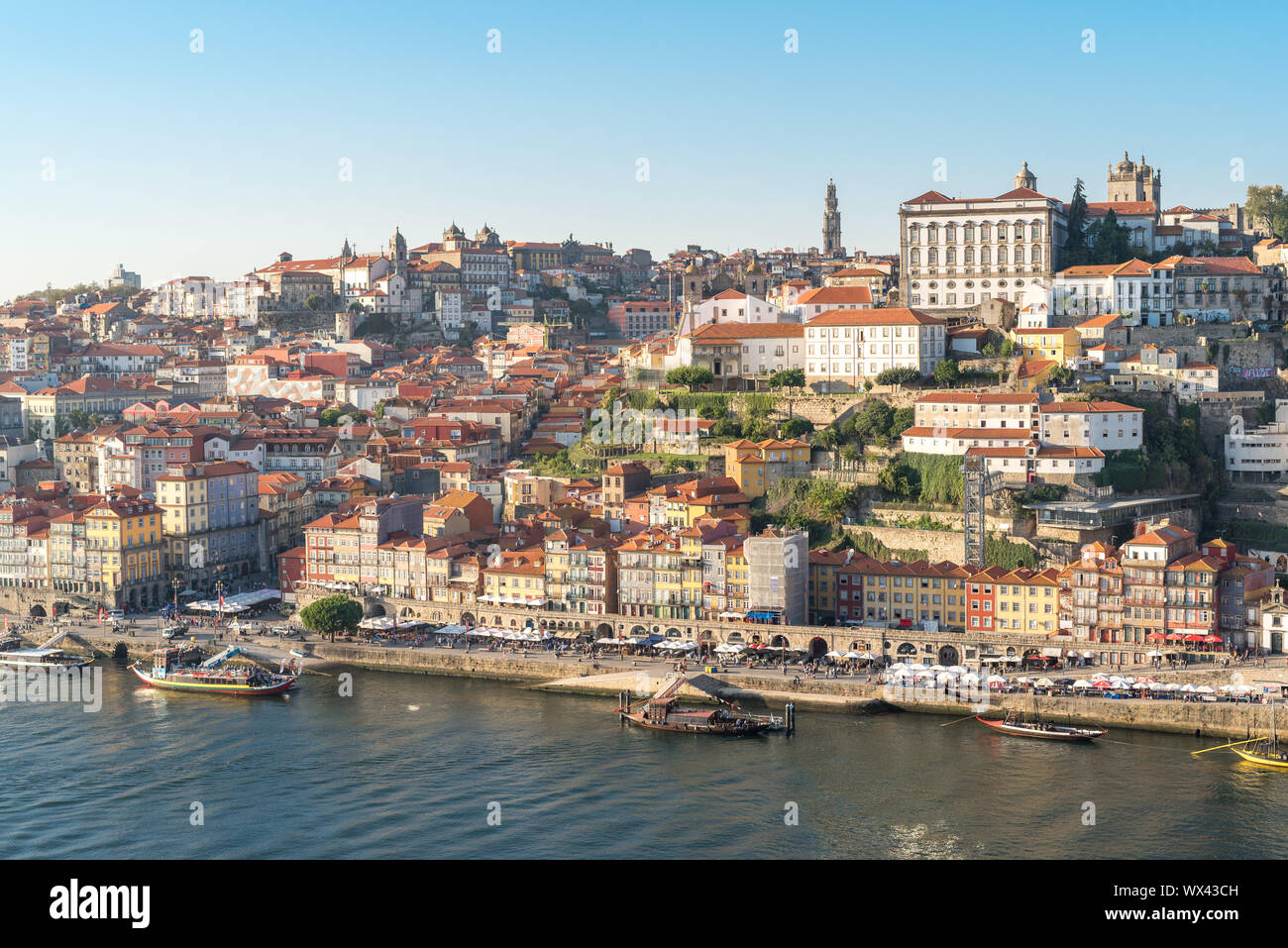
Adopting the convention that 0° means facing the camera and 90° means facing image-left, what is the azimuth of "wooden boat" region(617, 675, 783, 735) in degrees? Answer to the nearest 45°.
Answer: approximately 270°

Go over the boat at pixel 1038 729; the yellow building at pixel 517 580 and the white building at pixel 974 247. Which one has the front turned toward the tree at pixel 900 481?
the white building

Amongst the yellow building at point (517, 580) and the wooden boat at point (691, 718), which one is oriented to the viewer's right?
the wooden boat

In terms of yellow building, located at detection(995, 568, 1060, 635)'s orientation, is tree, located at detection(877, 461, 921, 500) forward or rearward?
rearward

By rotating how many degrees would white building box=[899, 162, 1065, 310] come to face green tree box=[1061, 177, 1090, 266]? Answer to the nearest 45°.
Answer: approximately 135° to its left

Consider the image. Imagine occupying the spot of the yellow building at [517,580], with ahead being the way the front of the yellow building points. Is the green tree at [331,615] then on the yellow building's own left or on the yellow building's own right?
on the yellow building's own right

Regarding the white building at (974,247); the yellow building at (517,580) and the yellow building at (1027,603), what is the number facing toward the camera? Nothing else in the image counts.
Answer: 3
